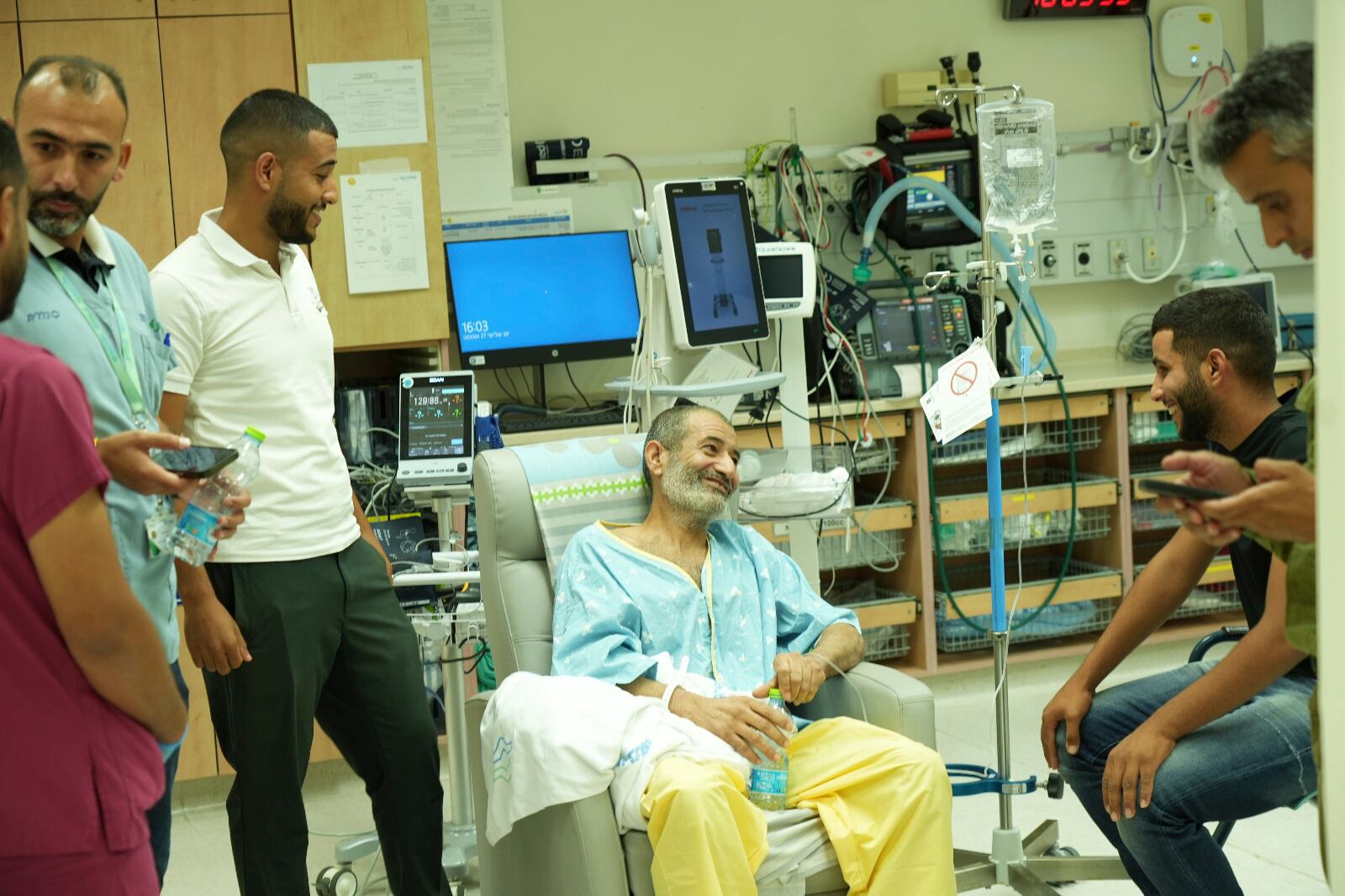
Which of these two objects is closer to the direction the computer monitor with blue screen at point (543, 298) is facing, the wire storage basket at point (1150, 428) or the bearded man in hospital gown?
the bearded man in hospital gown

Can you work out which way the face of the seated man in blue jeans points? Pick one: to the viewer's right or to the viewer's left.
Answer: to the viewer's left

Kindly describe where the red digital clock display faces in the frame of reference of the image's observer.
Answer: facing the viewer

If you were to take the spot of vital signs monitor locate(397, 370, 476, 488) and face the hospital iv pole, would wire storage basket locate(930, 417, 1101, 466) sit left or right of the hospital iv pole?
left

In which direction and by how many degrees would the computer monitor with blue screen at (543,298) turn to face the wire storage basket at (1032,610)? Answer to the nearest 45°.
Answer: approximately 90° to its left

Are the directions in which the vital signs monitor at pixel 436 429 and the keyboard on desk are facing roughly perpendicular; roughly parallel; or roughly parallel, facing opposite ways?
roughly parallel

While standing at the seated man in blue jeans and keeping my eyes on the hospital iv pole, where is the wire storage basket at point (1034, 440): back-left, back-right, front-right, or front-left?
front-right

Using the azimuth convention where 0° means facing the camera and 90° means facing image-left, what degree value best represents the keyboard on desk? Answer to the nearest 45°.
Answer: approximately 0°

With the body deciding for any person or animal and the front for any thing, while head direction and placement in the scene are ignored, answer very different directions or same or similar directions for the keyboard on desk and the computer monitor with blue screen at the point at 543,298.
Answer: same or similar directions

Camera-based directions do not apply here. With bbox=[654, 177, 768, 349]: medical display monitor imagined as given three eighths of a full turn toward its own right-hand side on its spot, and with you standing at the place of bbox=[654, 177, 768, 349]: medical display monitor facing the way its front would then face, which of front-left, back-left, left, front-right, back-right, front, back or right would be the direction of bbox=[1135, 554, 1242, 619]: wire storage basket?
back-right

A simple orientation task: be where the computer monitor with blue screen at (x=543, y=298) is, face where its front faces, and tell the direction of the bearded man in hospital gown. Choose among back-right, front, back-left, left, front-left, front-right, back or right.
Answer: front

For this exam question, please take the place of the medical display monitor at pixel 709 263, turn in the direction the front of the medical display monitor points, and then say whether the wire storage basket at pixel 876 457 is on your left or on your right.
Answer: on your left

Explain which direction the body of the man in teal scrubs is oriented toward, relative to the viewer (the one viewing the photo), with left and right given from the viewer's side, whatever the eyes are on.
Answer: facing the viewer and to the right of the viewer

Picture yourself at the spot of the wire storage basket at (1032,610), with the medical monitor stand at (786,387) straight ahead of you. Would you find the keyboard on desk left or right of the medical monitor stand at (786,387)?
right
